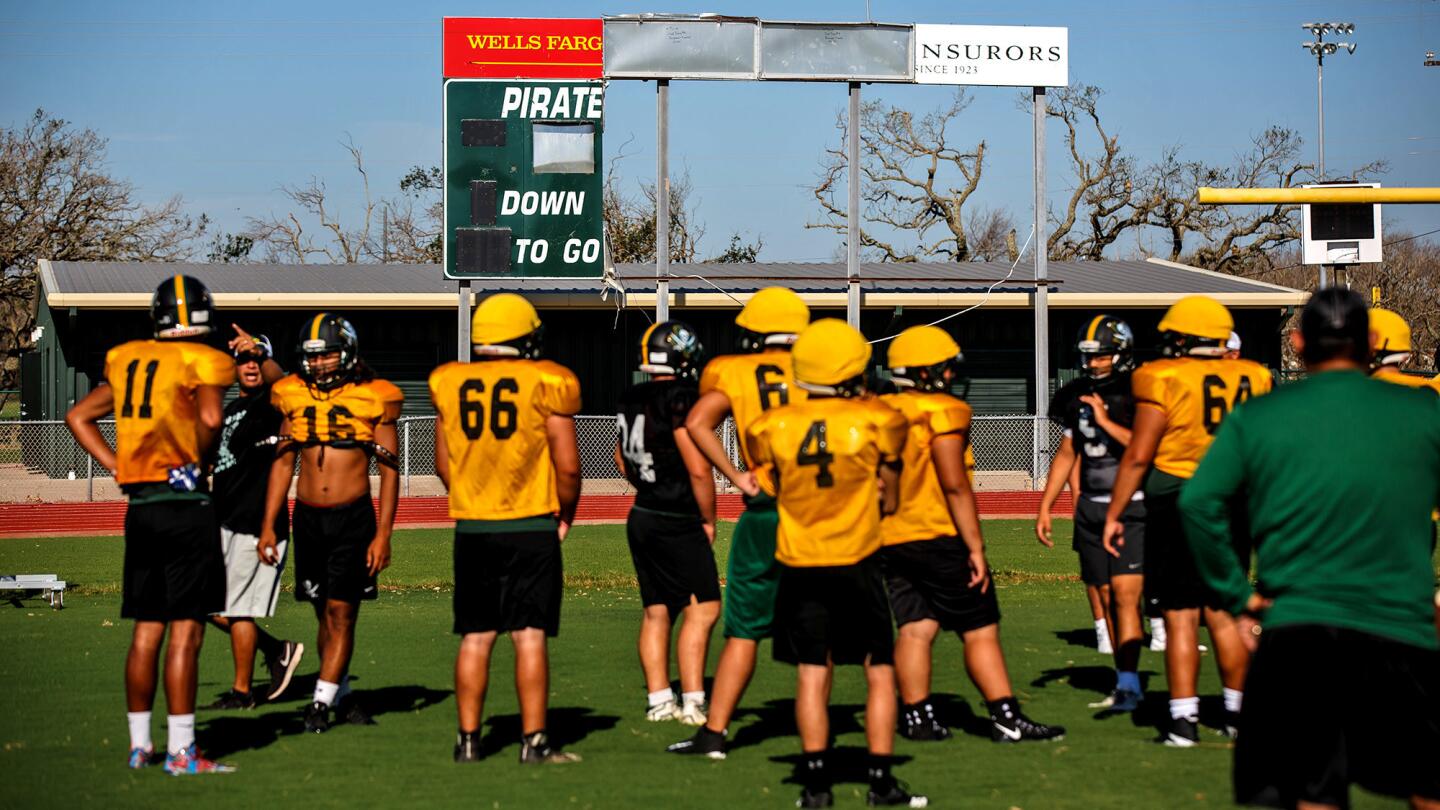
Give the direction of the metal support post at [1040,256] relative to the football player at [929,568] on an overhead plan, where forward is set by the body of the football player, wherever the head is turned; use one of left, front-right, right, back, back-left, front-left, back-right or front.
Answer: front-left

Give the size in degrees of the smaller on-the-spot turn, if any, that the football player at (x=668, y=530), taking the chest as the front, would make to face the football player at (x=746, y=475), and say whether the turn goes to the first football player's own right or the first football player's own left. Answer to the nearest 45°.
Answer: approximately 90° to the first football player's own right

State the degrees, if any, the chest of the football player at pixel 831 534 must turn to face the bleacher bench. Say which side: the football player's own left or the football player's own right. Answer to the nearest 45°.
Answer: approximately 45° to the football player's own left

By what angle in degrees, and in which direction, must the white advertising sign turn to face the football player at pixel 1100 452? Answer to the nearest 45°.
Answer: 0° — it already faces them

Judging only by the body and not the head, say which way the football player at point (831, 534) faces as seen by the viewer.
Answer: away from the camera

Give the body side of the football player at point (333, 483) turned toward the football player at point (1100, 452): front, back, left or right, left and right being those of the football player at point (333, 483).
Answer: left

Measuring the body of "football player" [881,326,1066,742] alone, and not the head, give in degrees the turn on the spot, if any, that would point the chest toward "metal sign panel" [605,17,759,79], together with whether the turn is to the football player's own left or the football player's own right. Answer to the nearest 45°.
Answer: approximately 45° to the football player's own left

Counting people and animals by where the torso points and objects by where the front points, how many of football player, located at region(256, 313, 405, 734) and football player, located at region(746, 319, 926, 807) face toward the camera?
1

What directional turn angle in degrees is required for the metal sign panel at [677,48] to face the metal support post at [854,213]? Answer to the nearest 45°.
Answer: approximately 90° to its left

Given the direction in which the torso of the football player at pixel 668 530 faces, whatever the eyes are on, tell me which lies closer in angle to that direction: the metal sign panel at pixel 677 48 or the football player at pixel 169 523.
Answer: the metal sign panel

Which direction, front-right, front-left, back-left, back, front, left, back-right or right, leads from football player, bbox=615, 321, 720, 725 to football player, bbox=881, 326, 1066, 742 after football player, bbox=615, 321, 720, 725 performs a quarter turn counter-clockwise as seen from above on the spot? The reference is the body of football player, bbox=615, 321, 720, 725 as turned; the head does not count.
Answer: back

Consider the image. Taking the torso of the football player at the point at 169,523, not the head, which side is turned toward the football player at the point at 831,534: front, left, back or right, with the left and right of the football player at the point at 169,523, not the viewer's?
right

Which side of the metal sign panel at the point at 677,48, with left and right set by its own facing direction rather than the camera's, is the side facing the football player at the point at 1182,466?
front

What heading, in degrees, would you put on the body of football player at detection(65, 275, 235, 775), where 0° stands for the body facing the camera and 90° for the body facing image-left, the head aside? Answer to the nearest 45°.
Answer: approximately 225°
